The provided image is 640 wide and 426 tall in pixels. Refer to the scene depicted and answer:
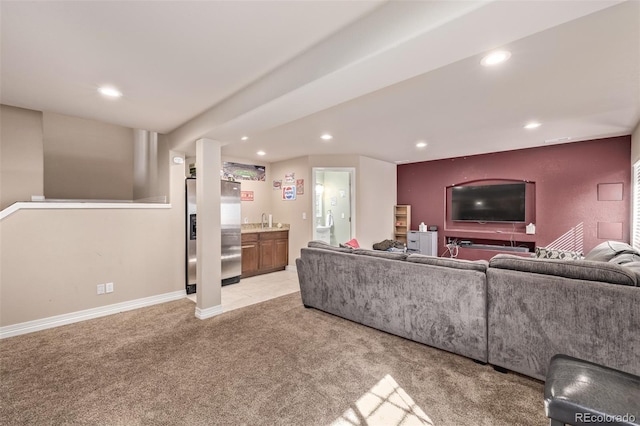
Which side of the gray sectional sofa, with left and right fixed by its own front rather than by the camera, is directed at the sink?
left

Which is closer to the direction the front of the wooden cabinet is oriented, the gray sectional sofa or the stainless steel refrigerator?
the gray sectional sofa

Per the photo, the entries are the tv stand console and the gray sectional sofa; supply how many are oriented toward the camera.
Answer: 1

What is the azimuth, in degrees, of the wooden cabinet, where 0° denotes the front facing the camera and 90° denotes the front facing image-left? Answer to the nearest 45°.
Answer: approximately 315°

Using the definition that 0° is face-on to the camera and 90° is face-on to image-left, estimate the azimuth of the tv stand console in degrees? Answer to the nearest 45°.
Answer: approximately 0°

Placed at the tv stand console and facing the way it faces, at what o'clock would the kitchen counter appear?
The kitchen counter is roughly at 2 o'clock from the tv stand console.

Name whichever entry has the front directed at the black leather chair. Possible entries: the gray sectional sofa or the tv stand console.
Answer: the tv stand console

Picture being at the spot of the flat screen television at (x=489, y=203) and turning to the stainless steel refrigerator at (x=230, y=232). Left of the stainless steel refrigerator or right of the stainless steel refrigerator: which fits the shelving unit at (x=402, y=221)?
right

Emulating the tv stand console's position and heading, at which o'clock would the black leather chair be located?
The black leather chair is roughly at 12 o'clock from the tv stand console.

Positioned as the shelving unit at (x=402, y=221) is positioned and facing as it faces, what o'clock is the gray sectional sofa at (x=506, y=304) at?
The gray sectional sofa is roughly at 10 o'clock from the shelving unit.

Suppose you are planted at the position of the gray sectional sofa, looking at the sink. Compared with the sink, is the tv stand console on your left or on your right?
right
